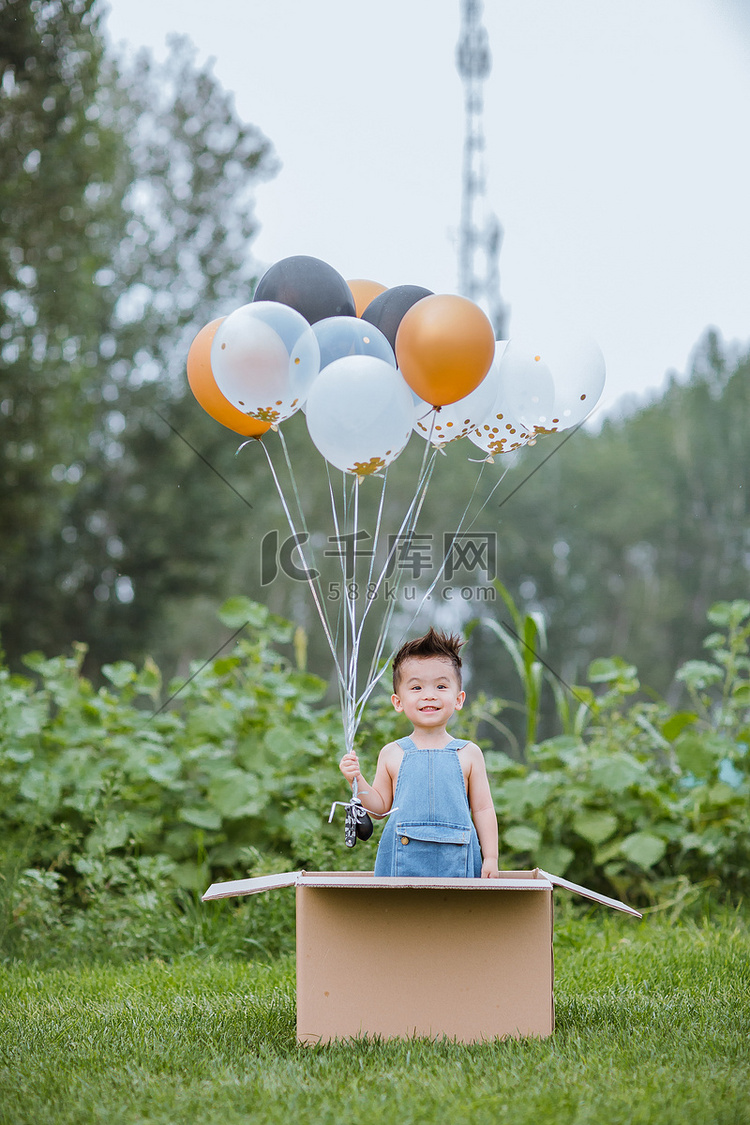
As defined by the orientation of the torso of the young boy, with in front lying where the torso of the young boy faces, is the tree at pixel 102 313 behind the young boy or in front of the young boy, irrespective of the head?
behind

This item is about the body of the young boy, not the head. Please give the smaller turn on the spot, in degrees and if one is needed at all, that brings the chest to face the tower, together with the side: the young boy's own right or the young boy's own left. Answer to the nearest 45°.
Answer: approximately 180°

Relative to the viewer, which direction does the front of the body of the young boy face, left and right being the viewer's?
facing the viewer
